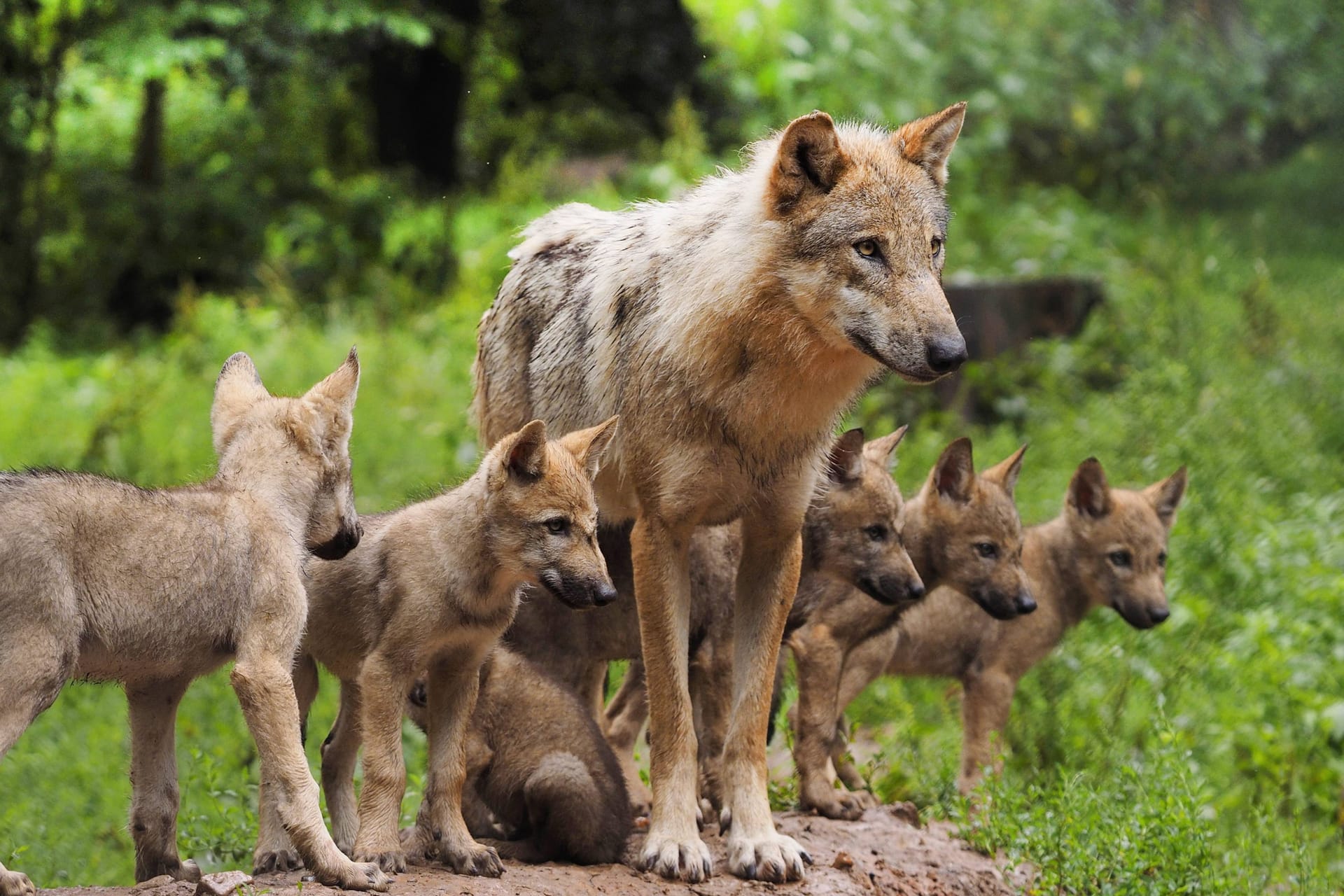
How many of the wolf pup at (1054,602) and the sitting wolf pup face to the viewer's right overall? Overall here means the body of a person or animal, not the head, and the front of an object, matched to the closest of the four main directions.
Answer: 1

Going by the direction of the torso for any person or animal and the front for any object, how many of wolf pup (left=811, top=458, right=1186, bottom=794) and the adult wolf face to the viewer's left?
0

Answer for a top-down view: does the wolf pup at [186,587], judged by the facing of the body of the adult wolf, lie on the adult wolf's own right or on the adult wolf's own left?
on the adult wolf's own right

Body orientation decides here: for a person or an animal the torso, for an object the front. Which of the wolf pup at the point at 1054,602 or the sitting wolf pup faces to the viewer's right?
the wolf pup

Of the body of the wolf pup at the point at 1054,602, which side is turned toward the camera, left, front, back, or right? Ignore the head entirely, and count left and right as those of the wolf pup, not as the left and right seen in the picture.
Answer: right

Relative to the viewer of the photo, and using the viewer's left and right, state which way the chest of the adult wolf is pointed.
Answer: facing the viewer and to the right of the viewer

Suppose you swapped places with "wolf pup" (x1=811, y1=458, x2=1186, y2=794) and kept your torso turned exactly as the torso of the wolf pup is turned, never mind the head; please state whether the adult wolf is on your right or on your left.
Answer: on your right

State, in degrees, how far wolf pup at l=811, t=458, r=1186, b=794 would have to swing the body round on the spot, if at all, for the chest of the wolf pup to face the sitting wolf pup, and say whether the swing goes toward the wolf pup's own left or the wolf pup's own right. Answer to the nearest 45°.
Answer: approximately 135° to the wolf pup's own right

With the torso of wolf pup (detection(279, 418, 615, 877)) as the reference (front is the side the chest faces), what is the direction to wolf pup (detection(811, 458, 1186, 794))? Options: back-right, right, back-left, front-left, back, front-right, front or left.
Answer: left
